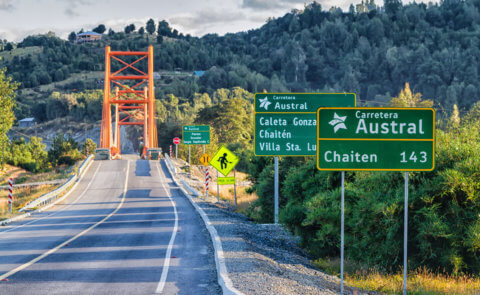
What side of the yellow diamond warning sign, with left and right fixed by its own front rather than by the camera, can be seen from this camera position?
front

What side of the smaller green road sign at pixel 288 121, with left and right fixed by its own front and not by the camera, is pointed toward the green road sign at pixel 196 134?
back

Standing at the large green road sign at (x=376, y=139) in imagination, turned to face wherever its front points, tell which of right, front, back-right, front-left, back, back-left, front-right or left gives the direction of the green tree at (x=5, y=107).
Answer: back-right

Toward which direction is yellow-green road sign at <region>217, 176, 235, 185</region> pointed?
toward the camera

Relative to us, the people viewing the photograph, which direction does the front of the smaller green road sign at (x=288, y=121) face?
facing the viewer

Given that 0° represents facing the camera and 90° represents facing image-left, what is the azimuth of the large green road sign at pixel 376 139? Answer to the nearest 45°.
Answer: approximately 0°

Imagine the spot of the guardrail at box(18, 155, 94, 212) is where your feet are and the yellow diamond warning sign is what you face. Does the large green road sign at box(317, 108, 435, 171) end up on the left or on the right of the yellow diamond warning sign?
right

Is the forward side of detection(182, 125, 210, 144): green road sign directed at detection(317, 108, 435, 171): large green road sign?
yes

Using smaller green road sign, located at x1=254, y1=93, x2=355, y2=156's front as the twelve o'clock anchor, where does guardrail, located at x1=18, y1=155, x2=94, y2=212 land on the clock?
The guardrail is roughly at 4 o'clock from the smaller green road sign.

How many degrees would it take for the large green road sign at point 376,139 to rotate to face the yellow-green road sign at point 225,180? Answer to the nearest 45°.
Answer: approximately 135° to its right

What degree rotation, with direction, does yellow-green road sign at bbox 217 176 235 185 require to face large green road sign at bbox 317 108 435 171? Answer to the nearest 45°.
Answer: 0° — it already faces it
